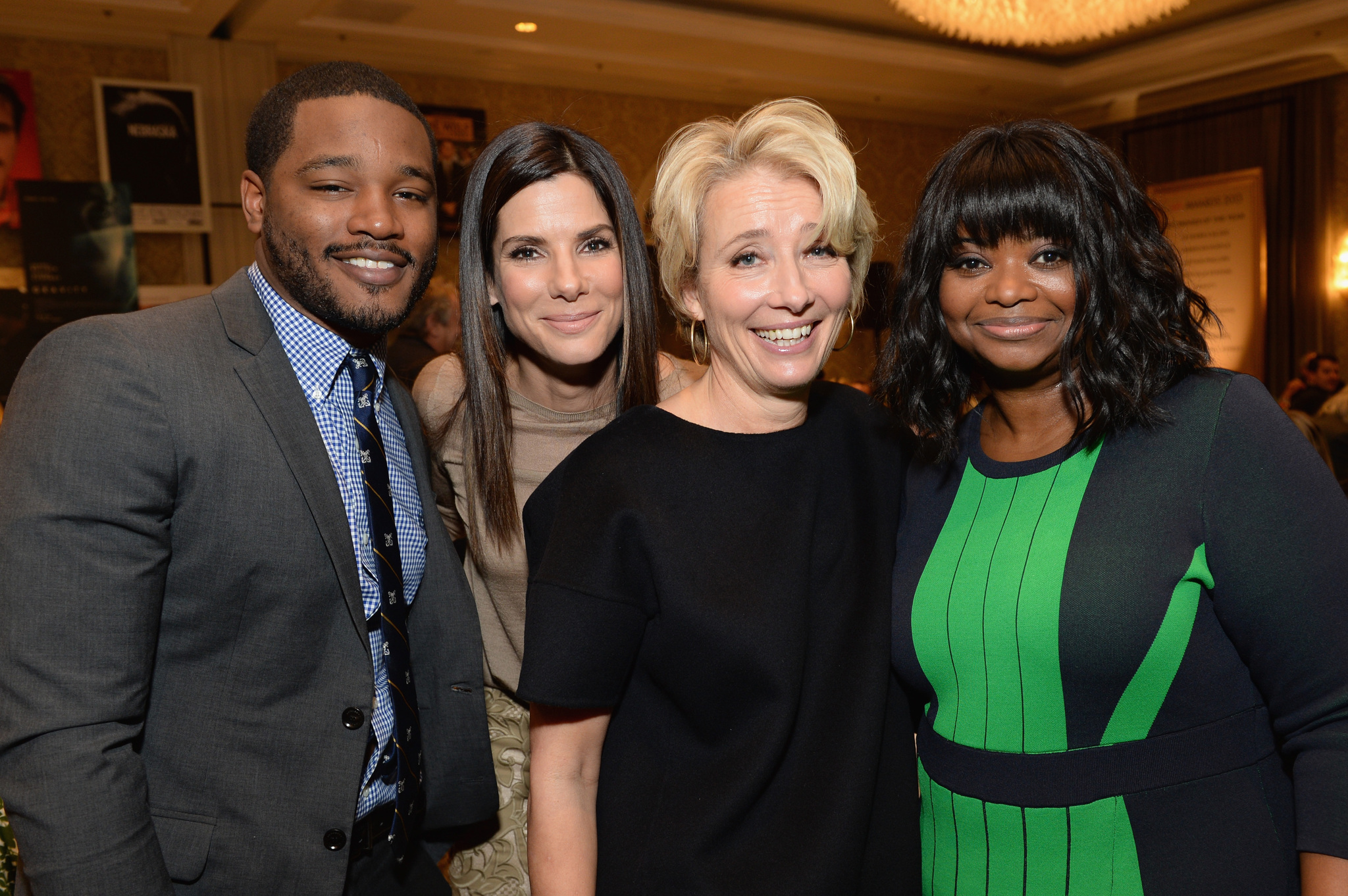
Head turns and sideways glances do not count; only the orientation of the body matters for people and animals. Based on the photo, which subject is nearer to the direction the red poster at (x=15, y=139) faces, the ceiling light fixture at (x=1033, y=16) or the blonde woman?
the blonde woman

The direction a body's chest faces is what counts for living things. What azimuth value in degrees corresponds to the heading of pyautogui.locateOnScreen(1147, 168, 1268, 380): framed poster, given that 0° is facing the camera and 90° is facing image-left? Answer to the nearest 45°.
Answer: approximately 45°

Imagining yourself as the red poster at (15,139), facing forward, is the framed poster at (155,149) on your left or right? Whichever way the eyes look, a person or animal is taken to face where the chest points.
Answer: on your left

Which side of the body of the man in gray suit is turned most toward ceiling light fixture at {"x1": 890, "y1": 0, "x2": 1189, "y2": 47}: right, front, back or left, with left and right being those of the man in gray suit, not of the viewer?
left

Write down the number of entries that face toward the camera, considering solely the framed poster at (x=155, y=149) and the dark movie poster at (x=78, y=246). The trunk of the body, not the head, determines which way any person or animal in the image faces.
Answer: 2
